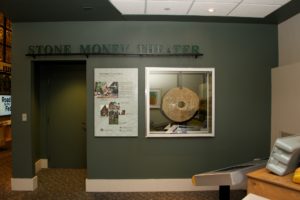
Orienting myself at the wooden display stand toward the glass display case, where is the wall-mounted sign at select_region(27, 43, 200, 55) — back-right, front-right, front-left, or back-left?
front-left

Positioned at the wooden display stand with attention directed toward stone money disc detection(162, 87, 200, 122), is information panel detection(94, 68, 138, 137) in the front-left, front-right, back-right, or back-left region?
front-left

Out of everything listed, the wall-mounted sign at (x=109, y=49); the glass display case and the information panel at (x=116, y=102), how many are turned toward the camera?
3

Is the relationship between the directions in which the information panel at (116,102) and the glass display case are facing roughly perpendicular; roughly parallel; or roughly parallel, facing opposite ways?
roughly parallel

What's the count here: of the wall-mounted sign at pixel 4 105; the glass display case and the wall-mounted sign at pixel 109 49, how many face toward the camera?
3

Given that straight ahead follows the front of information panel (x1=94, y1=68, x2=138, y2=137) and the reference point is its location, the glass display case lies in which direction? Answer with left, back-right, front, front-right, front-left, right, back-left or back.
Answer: left

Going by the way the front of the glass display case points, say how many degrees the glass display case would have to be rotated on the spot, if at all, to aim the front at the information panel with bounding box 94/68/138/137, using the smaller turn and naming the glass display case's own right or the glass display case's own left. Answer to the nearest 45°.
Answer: approximately 90° to the glass display case's own right

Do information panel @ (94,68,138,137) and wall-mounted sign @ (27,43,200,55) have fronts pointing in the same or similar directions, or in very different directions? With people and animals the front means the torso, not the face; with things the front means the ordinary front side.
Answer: same or similar directions

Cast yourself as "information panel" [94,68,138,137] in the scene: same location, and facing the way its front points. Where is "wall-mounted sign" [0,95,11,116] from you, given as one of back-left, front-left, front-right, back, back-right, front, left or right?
back-right

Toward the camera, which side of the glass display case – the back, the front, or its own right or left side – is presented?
front

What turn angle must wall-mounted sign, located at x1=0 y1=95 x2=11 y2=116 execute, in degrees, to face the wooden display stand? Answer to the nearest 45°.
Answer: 0° — it already faces it

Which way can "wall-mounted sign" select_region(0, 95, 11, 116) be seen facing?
toward the camera

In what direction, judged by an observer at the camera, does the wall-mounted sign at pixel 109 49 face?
facing the viewer

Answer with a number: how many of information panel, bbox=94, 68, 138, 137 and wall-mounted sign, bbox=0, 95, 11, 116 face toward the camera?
2
